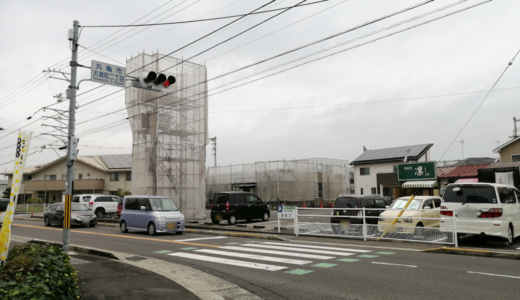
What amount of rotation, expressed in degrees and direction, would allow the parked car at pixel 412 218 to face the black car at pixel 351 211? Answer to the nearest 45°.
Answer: approximately 90° to its right

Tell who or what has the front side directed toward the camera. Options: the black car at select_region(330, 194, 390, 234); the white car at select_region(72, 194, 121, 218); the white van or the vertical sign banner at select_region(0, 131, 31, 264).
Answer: the vertical sign banner

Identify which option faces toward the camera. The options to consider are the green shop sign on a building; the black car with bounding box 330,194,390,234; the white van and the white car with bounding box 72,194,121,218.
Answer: the green shop sign on a building

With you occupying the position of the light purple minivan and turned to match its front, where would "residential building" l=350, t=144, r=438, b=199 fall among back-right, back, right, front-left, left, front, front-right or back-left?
left

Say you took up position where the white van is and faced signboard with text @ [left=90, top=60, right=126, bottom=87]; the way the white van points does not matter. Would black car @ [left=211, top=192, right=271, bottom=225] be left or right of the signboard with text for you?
right

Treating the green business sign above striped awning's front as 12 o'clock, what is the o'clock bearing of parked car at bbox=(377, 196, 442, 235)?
The parked car is roughly at 12 o'clock from the green business sign above striped awning.
